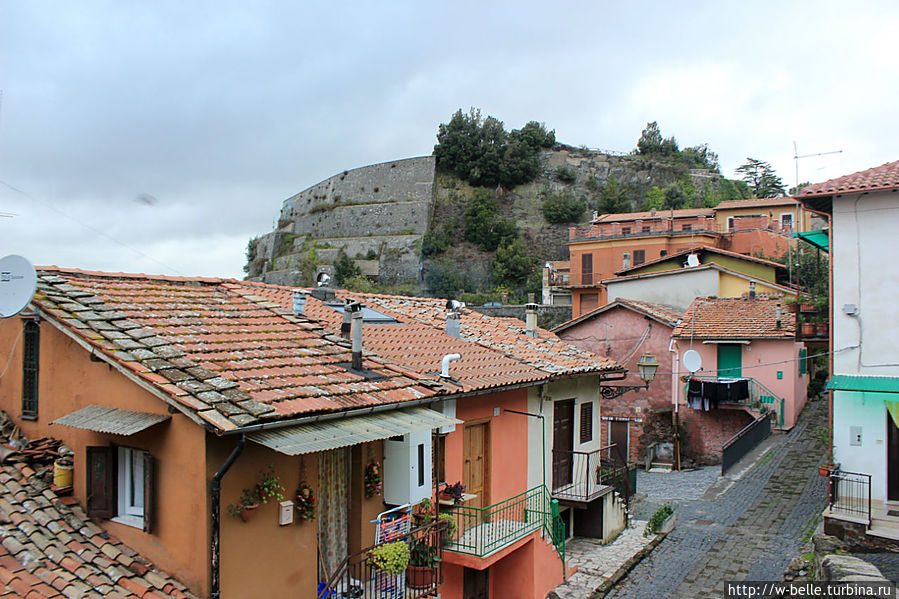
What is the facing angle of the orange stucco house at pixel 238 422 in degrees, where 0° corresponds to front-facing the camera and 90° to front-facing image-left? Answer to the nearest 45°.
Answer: approximately 315°

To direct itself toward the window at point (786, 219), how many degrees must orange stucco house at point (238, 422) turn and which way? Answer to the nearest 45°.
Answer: approximately 90° to its left

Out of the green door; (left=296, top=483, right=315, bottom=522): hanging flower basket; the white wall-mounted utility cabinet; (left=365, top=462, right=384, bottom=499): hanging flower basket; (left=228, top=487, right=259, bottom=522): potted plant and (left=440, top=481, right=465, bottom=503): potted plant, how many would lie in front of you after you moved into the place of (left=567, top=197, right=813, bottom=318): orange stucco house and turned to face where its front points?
6

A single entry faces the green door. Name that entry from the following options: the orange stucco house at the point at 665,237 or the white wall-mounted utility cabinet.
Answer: the orange stucco house

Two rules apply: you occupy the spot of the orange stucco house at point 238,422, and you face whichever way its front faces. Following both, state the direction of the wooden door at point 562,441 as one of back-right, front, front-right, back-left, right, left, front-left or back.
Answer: left

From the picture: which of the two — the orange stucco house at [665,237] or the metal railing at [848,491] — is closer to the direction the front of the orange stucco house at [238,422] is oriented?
the metal railing

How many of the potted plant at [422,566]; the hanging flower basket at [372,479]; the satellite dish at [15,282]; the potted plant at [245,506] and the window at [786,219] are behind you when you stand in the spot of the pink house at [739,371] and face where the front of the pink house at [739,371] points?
1

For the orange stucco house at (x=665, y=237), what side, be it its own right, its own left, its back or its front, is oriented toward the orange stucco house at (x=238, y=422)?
front

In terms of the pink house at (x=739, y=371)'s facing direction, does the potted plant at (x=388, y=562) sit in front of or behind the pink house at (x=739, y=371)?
in front

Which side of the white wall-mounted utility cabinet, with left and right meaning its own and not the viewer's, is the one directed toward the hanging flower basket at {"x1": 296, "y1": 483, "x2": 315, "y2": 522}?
right

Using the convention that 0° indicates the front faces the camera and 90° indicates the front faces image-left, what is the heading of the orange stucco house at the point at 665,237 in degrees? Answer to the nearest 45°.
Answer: approximately 0°

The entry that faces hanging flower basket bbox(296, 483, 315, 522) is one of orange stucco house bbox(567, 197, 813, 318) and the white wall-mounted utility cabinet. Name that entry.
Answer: the orange stucco house

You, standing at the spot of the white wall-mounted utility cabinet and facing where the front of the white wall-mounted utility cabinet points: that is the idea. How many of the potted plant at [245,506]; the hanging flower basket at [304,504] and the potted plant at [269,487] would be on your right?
3

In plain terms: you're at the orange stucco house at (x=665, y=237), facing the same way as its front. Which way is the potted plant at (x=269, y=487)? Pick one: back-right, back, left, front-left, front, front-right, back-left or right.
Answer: front

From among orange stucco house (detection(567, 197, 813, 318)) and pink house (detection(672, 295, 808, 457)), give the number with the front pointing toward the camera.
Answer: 2

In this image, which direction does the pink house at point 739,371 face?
toward the camera

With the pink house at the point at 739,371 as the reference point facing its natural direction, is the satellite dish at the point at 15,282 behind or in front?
in front

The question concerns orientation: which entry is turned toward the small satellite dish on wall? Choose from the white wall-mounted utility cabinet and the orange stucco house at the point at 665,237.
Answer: the orange stucco house

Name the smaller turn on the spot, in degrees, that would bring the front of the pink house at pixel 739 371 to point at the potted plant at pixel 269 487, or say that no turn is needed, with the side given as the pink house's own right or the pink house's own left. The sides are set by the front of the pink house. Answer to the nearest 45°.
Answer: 0° — it already faces it

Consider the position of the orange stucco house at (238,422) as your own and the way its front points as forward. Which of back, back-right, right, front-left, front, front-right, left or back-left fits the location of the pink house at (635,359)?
left
